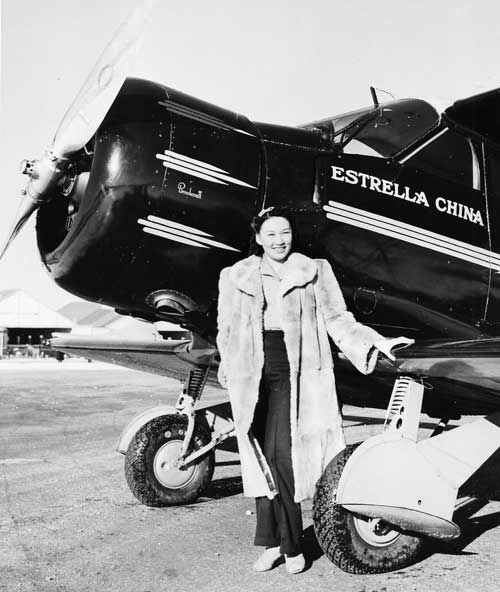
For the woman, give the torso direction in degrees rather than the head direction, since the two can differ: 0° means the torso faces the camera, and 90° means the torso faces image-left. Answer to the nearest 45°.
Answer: approximately 0°
